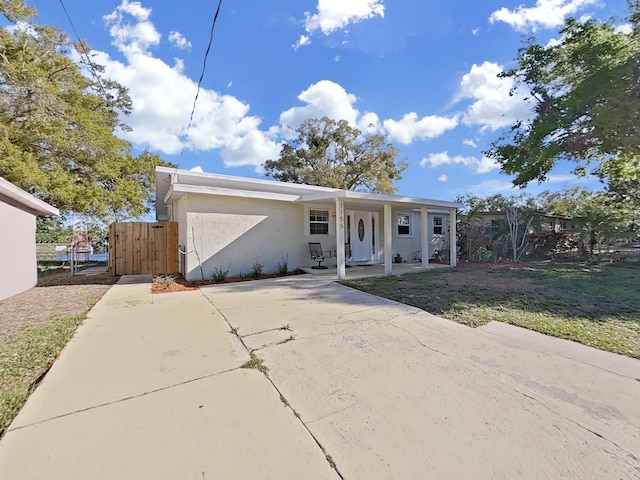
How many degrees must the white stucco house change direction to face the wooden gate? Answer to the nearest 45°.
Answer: approximately 135° to its right

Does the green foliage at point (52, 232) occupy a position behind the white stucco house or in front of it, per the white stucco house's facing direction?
behind

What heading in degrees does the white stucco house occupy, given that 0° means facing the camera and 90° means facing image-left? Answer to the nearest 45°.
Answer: approximately 315°

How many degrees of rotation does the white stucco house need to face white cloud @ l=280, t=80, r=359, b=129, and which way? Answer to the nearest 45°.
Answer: approximately 135° to its left

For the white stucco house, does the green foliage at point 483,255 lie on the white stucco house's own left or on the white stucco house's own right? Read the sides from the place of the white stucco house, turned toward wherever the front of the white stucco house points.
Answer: on the white stucco house's own left
